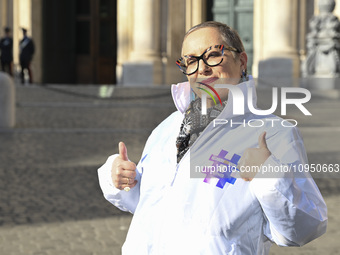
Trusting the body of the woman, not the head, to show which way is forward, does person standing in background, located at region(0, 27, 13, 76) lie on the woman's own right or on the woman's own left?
on the woman's own right

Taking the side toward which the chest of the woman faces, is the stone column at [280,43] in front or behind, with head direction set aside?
behind

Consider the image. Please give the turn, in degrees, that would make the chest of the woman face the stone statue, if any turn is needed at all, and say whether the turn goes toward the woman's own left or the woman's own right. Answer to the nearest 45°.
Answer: approximately 135° to the woman's own right

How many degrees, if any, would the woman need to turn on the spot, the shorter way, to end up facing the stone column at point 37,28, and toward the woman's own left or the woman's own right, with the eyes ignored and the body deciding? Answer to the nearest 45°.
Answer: approximately 135° to the woman's own right

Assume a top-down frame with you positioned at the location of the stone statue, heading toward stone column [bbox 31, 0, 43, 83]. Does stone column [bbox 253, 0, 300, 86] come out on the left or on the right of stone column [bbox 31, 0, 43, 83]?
right

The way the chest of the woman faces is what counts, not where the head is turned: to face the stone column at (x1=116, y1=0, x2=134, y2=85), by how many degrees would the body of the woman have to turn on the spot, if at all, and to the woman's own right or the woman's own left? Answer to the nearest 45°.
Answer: approximately 135° to the woman's own right

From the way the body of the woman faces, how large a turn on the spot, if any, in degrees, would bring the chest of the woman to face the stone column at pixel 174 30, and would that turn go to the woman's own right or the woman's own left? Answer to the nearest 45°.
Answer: approximately 135° to the woman's own right

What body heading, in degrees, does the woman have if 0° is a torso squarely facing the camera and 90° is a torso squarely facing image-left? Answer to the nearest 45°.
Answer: approximately 45°

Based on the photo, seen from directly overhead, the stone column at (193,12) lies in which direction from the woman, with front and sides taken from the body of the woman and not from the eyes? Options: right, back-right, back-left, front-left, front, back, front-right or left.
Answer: back-right

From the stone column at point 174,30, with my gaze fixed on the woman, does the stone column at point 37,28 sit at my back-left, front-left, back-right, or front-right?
back-right

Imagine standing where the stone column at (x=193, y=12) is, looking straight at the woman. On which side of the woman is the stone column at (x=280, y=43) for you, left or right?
left

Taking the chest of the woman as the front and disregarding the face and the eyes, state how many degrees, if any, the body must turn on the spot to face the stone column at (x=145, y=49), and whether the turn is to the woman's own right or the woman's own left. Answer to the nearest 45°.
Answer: approximately 135° to the woman's own right
